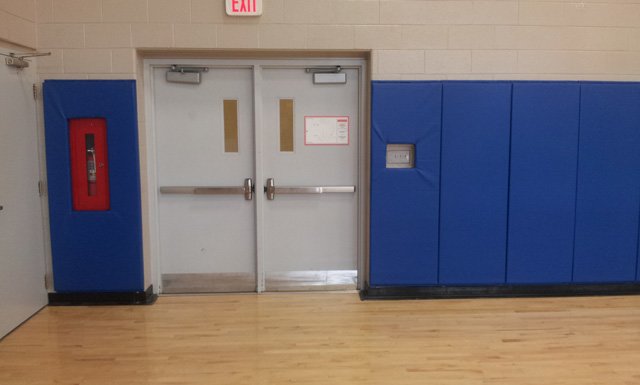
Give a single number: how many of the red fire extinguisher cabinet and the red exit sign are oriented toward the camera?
2

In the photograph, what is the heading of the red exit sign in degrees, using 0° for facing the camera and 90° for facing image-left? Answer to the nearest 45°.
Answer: approximately 0°

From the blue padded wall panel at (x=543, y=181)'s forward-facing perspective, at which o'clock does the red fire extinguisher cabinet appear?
The red fire extinguisher cabinet is roughly at 2 o'clock from the blue padded wall panel.

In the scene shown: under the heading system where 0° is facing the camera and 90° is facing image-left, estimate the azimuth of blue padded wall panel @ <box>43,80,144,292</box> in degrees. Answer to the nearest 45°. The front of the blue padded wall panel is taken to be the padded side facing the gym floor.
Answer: approximately 0°

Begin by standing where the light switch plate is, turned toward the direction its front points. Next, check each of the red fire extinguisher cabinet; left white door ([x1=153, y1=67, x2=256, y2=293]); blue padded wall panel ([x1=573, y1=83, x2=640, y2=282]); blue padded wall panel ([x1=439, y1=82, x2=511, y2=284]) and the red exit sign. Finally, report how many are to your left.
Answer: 2

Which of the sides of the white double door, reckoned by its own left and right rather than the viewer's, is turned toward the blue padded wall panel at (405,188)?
left

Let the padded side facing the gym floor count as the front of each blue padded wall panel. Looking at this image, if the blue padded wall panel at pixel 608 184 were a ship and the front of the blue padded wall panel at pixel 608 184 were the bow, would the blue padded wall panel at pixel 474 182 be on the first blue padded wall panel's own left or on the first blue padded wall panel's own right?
on the first blue padded wall panel's own right

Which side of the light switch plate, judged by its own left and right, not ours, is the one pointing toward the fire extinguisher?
right

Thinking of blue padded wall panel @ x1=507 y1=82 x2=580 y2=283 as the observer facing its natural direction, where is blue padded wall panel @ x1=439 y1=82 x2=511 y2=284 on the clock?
blue padded wall panel @ x1=439 y1=82 x2=511 y2=284 is roughly at 2 o'clock from blue padded wall panel @ x1=507 y1=82 x2=580 y2=283.
